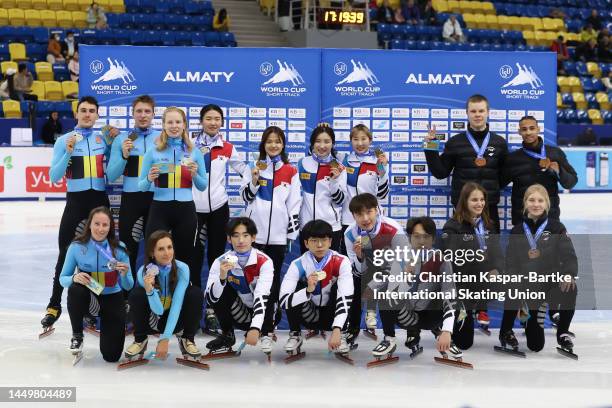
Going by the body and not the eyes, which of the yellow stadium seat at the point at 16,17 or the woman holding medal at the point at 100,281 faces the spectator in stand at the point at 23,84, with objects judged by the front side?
the yellow stadium seat

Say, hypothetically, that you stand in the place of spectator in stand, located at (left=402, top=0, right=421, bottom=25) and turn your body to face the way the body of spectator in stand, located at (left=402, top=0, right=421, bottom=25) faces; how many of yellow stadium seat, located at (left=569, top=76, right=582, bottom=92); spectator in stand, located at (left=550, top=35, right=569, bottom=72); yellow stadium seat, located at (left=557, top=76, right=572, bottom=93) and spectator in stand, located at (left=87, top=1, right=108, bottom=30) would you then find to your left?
3

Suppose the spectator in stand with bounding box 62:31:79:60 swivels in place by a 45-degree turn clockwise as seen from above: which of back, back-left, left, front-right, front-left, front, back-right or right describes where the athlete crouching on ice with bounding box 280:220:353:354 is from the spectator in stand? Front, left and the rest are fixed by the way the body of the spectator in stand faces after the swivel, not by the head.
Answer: front-left

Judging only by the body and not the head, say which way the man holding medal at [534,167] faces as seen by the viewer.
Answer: toward the camera

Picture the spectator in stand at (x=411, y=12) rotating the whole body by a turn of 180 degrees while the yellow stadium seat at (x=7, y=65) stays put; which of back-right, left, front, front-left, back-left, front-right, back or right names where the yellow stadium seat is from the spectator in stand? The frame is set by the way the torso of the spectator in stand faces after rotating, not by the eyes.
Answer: back-left

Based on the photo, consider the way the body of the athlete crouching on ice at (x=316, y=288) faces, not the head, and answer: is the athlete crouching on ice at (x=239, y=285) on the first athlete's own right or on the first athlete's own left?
on the first athlete's own right

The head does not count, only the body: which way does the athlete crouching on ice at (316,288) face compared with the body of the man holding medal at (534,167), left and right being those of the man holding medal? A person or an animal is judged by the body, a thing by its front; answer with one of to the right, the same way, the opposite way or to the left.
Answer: the same way

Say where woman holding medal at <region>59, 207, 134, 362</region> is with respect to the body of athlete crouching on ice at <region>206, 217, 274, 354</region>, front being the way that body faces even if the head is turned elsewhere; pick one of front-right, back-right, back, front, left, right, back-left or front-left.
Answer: right

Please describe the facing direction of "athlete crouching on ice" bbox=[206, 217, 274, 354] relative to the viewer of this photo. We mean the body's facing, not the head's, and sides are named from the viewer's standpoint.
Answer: facing the viewer

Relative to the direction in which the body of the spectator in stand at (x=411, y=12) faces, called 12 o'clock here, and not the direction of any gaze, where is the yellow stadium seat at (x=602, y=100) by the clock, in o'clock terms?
The yellow stadium seat is roughly at 9 o'clock from the spectator in stand.

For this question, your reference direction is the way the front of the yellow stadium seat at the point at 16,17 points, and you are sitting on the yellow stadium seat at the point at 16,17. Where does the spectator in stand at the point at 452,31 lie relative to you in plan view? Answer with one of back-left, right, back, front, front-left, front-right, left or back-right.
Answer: left

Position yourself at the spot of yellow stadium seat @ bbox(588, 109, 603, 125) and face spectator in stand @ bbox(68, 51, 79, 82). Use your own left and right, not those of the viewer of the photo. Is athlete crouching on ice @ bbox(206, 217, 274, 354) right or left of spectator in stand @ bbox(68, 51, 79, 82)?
left

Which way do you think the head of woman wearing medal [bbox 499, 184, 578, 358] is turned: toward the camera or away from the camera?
toward the camera

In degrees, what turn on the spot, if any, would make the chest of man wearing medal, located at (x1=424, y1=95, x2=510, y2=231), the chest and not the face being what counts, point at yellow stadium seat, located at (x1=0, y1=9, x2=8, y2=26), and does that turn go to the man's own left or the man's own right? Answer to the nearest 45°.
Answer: approximately 135° to the man's own right

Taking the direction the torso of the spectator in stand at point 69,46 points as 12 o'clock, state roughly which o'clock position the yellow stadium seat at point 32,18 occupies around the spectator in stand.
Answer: The yellow stadium seat is roughly at 5 o'clock from the spectator in stand.

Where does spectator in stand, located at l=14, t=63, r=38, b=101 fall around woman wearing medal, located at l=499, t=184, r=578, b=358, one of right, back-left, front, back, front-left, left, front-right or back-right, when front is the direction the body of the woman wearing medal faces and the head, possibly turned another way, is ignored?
back-right

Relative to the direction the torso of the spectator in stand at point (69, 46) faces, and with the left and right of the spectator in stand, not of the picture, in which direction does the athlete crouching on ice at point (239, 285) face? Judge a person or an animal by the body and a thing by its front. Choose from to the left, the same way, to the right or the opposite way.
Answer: the same way

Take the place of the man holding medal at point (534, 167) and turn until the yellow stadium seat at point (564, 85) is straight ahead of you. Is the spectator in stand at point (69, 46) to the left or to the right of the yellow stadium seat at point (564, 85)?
left

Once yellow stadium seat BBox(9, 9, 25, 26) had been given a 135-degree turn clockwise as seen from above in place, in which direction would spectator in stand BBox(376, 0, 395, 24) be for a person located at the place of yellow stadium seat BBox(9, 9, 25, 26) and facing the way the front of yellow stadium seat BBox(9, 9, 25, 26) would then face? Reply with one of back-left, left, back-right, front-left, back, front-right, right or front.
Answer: back-right

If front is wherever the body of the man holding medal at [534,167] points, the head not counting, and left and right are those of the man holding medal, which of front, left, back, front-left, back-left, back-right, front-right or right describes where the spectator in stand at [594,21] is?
back

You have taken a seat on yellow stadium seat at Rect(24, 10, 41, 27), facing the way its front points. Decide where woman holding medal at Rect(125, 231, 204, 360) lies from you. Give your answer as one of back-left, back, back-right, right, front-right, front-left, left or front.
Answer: front
